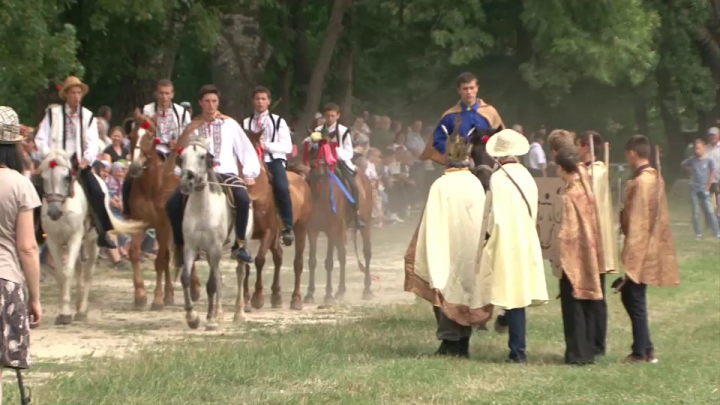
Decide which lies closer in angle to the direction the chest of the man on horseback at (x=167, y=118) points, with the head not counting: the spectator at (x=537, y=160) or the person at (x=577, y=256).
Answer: the person

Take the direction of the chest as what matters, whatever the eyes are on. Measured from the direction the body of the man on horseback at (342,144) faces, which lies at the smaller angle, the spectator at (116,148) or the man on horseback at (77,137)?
the man on horseback

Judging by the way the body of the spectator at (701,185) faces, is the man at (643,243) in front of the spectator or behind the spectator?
in front

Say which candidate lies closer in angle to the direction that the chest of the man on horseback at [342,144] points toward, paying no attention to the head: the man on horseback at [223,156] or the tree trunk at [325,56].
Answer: the man on horseback

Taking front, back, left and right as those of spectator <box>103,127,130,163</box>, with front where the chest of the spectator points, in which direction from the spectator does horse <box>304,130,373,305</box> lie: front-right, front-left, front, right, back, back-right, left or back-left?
front-left

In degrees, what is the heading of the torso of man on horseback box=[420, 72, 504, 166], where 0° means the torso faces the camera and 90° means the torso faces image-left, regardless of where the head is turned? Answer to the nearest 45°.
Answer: approximately 0°

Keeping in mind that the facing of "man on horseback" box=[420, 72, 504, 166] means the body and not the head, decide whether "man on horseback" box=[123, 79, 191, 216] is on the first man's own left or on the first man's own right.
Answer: on the first man's own right

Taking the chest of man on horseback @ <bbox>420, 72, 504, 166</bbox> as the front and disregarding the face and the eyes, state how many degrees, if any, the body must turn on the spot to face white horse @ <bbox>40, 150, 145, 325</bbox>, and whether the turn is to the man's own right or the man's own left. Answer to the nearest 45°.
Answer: approximately 90° to the man's own right

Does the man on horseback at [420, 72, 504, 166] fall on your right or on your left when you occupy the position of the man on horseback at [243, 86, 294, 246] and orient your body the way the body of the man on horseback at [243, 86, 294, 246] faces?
on your left

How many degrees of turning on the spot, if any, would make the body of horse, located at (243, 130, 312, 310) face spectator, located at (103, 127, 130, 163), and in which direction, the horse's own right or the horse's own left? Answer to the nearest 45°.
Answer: approximately 90° to the horse's own right
